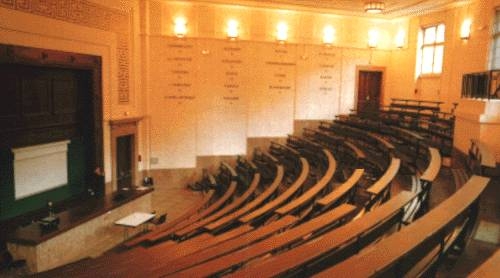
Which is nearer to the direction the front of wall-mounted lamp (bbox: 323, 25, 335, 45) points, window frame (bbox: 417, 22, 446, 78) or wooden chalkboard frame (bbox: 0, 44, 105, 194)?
the wooden chalkboard frame

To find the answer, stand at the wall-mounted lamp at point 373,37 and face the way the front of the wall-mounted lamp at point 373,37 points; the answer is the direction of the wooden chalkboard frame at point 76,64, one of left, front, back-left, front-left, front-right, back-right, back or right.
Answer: front-right

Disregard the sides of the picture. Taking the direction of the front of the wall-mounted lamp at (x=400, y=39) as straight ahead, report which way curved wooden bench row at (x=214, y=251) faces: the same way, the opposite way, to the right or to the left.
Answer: to the right

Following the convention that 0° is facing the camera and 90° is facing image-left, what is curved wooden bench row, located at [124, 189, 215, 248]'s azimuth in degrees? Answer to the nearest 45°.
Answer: approximately 135°

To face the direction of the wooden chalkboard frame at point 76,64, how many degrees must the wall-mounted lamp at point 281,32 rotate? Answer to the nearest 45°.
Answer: approximately 45° to its right

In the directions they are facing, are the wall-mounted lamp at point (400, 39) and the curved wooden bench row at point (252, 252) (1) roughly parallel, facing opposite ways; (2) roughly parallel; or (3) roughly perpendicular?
roughly perpendicular

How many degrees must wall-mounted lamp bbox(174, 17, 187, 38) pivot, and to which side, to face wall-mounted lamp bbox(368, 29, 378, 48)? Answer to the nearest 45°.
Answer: approximately 90° to its left

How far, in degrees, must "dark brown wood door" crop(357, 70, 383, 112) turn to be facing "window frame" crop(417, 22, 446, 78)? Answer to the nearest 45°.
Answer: approximately 45° to its left

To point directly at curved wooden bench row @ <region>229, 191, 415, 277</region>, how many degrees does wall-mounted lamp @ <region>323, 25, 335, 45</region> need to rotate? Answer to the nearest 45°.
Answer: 0° — it already faces it

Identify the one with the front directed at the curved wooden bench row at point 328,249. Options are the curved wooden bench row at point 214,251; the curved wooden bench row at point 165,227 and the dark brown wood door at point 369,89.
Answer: the dark brown wood door

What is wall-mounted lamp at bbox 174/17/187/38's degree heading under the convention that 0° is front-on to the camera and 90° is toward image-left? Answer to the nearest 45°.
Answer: approximately 0°

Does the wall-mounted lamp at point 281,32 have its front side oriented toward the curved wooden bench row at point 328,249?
yes

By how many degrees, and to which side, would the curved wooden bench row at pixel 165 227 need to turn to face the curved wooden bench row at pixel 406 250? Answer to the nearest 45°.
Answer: approximately 135° to its left
